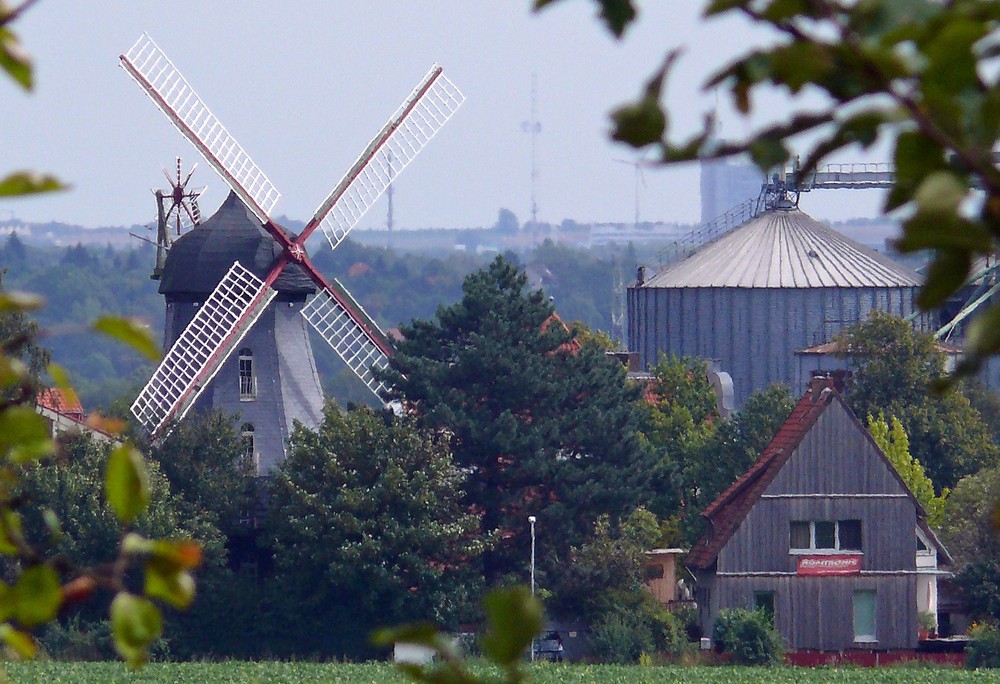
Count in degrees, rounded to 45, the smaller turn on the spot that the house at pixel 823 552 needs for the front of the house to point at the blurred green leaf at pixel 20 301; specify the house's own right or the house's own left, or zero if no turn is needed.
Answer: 0° — it already faces it

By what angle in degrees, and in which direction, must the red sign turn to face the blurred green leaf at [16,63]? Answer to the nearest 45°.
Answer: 0° — it already faces it

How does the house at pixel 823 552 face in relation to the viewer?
toward the camera

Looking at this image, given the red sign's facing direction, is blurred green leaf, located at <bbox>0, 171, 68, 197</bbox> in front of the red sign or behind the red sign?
in front

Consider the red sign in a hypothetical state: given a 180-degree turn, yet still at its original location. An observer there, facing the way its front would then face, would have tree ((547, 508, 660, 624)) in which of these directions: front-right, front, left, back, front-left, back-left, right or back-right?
back-left

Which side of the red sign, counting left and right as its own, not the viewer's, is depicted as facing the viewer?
front

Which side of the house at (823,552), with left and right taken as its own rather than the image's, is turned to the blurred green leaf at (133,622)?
front

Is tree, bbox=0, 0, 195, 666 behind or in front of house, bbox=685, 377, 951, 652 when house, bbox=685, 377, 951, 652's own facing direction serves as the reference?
in front

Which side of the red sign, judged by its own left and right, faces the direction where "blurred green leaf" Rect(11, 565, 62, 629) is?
front

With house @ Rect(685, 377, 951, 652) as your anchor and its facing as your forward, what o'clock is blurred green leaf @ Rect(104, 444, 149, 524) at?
The blurred green leaf is roughly at 12 o'clock from the house.

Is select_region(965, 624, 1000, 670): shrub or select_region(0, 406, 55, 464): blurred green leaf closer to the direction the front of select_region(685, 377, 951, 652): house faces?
the blurred green leaf

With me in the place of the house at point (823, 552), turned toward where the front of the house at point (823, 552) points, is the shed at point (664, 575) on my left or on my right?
on my right

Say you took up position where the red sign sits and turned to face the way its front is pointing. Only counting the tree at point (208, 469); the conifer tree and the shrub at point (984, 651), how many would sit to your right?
2

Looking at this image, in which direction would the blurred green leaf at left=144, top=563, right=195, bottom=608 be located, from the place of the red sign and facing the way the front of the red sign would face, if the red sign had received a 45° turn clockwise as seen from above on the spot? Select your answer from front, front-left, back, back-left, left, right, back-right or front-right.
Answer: front-left

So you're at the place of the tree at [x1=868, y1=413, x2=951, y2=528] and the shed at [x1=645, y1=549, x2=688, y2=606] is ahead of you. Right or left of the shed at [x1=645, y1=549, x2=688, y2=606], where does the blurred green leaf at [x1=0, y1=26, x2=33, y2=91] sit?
left

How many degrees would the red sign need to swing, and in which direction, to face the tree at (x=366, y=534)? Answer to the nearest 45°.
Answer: approximately 45° to its right
